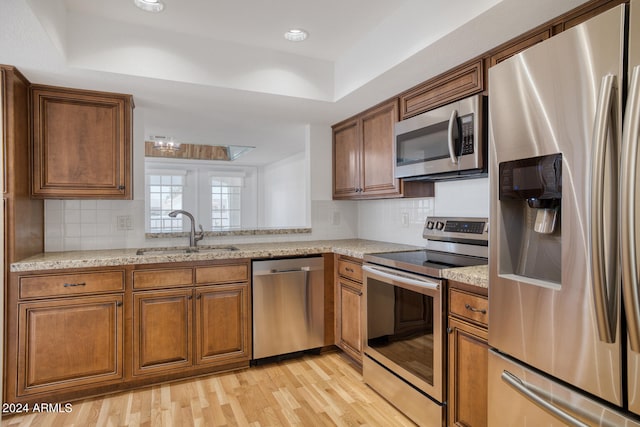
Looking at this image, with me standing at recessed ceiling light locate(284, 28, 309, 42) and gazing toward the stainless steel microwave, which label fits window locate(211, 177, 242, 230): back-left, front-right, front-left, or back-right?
back-left

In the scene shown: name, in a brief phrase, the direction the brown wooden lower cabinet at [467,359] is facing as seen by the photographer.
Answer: facing the viewer and to the left of the viewer

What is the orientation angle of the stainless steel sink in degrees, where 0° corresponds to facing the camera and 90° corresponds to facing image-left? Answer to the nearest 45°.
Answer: approximately 0°

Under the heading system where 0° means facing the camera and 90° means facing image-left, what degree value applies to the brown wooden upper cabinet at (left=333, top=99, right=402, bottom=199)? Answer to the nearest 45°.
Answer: approximately 45°

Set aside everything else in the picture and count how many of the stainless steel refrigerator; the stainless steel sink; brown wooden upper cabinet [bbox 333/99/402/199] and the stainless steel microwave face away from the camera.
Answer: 0

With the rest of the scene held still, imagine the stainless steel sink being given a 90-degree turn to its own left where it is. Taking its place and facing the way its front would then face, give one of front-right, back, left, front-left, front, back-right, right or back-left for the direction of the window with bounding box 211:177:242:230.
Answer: left

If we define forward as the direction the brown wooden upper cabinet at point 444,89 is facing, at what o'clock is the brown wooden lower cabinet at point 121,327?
The brown wooden lower cabinet is roughly at 1 o'clock from the brown wooden upper cabinet.

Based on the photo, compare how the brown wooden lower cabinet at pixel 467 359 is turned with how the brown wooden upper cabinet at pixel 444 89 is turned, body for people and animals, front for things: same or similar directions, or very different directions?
same or similar directions

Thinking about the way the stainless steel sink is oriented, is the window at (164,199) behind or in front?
behind

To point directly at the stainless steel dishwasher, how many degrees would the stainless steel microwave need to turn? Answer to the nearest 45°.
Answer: approximately 45° to its right

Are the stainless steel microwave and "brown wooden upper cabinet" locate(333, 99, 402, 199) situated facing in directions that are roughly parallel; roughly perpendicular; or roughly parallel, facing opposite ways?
roughly parallel

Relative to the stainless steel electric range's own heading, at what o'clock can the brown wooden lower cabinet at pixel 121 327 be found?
The brown wooden lower cabinet is roughly at 1 o'clock from the stainless steel electric range.

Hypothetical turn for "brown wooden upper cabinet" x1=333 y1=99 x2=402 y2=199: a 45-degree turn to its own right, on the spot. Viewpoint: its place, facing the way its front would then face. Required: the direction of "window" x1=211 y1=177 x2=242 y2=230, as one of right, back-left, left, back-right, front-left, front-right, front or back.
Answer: front-right

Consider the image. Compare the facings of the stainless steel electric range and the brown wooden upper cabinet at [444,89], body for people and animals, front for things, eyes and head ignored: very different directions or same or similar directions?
same or similar directions

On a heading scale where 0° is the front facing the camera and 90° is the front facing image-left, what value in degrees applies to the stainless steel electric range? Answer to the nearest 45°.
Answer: approximately 45°
